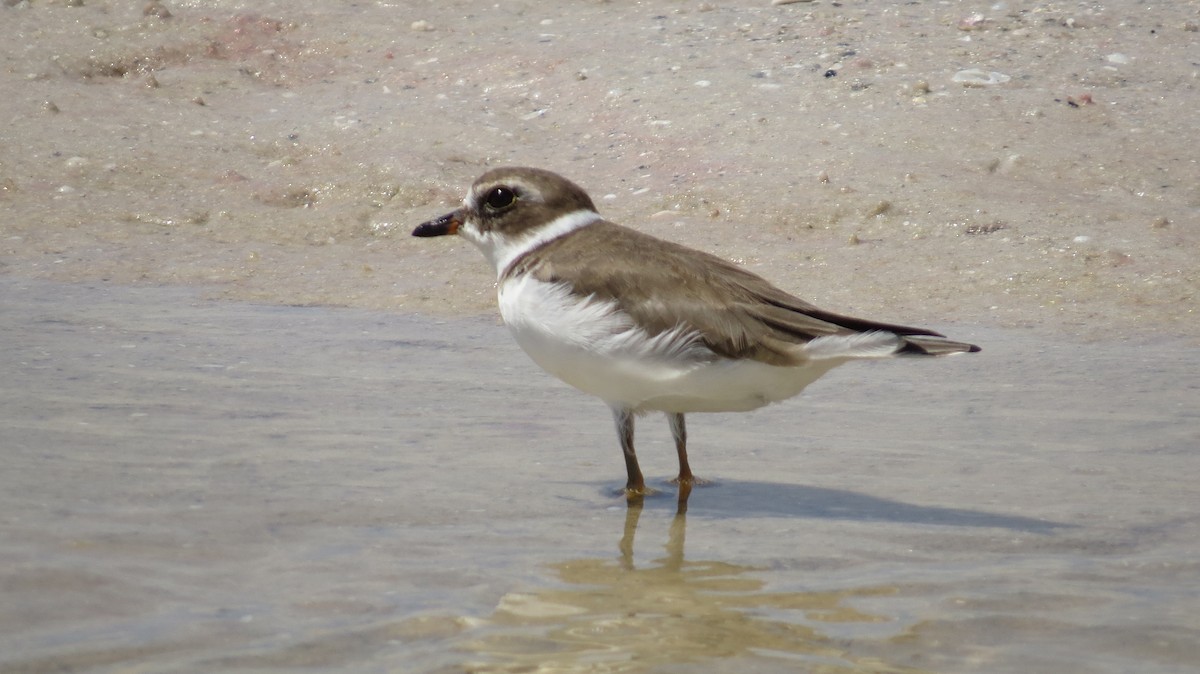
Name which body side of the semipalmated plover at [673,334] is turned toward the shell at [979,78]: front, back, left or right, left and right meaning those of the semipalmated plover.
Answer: right

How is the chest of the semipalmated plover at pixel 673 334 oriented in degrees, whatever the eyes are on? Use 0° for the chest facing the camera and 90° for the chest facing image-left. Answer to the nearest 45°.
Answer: approximately 90°
